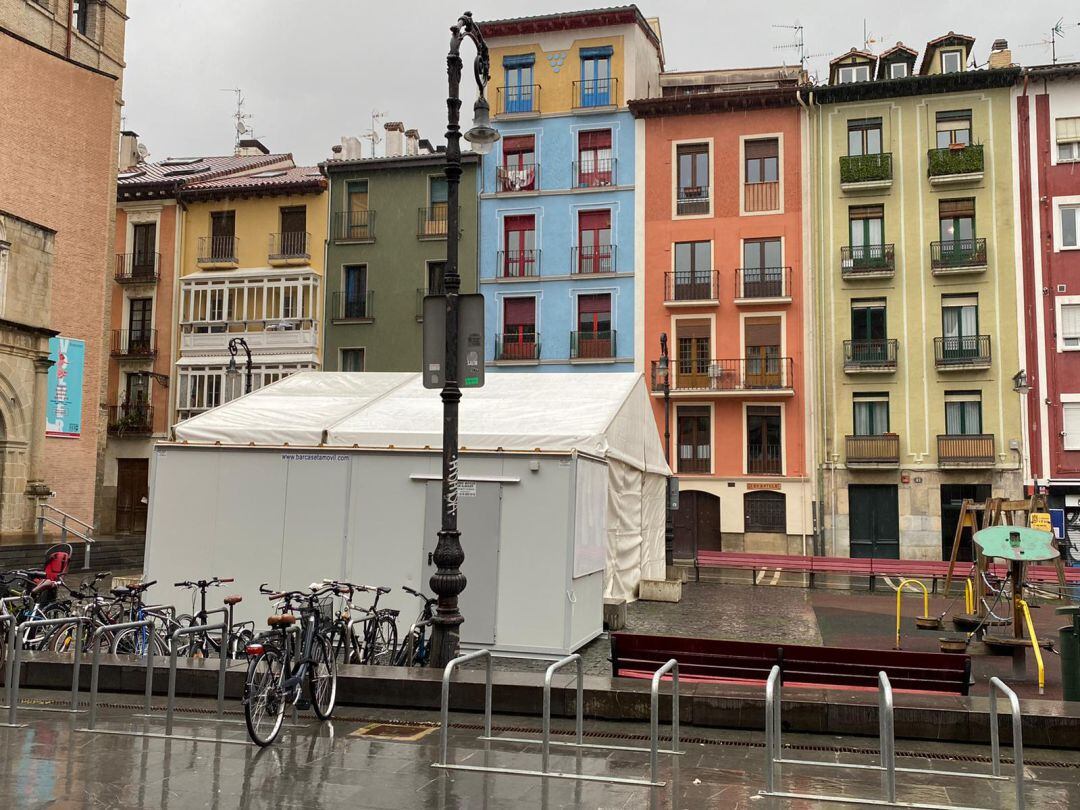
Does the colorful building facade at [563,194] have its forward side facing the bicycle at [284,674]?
yes

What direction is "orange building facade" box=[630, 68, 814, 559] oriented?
toward the camera

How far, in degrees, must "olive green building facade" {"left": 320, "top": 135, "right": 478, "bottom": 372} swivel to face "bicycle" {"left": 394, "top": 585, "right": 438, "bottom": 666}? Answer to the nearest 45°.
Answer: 0° — it already faces it

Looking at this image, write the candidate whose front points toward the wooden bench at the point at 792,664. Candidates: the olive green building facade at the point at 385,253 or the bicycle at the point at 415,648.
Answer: the olive green building facade

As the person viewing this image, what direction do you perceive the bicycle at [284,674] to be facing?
facing away from the viewer and to the right of the viewer

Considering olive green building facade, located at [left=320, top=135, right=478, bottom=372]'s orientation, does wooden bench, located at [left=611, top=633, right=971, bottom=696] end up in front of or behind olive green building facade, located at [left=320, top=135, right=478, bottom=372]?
in front

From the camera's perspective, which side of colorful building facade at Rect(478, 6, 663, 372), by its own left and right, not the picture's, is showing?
front

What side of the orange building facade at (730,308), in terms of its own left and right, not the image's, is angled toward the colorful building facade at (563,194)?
right
